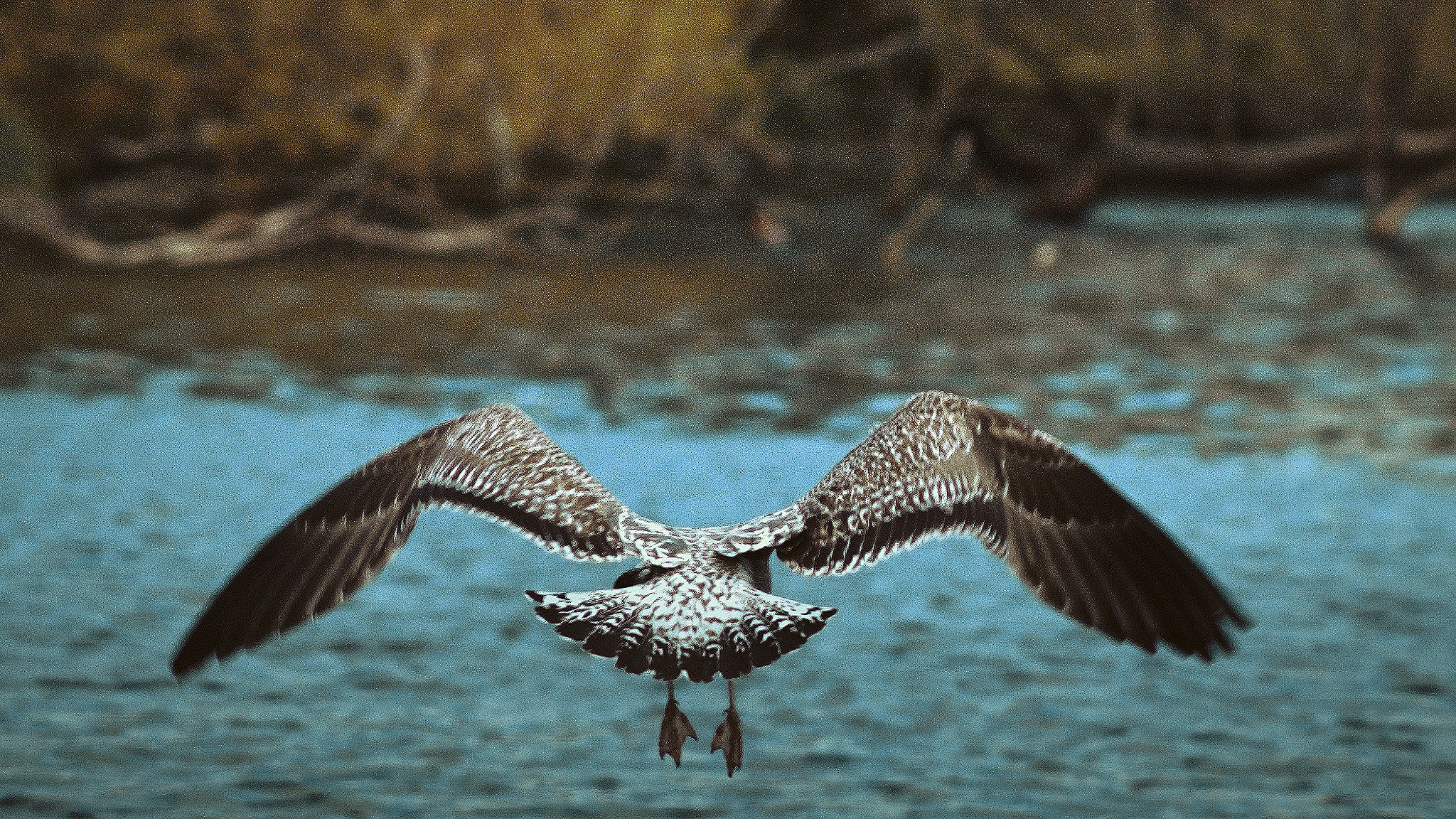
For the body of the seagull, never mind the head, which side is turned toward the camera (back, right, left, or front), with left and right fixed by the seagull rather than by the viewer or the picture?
back
